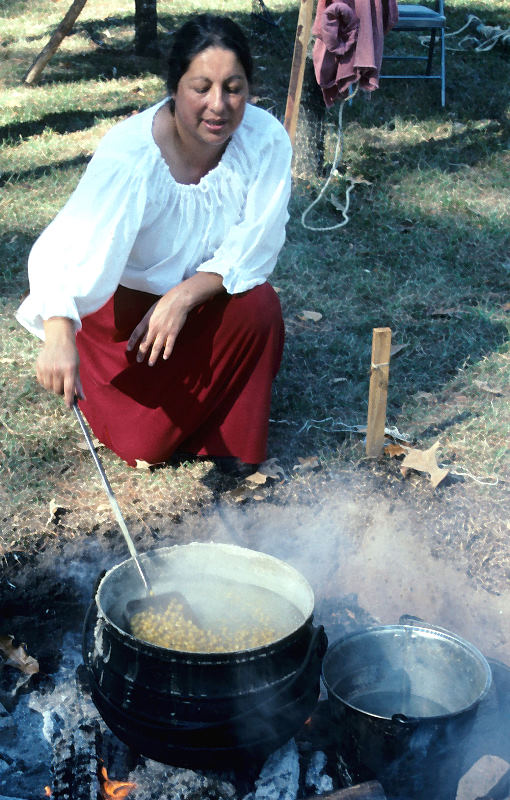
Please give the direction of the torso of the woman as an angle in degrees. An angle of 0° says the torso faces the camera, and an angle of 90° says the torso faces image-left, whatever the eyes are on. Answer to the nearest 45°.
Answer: approximately 0°

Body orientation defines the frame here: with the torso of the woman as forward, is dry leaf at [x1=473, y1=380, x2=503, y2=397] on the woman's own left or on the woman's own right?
on the woman's own left

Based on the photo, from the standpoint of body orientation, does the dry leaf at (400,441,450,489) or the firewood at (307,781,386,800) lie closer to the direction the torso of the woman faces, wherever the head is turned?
the firewood

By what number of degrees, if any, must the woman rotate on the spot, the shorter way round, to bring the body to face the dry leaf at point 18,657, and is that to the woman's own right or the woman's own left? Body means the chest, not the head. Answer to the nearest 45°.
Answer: approximately 45° to the woman's own right

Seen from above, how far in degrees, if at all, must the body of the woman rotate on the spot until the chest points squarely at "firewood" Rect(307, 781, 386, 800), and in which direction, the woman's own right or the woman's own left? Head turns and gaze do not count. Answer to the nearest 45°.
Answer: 0° — they already face it
